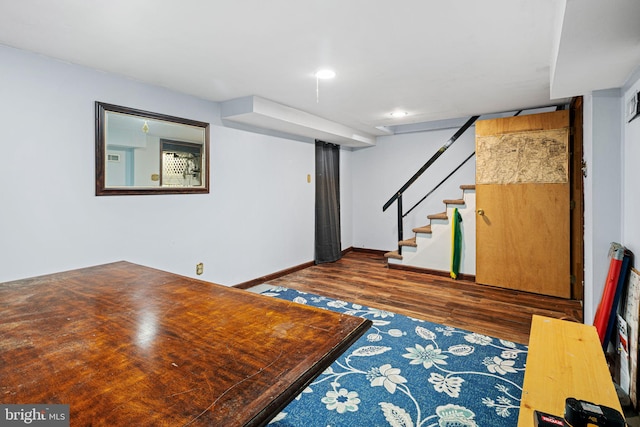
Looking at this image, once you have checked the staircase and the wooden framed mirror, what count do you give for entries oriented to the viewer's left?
1

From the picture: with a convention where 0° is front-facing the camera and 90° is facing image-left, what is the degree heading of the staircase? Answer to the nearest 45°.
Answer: approximately 90°

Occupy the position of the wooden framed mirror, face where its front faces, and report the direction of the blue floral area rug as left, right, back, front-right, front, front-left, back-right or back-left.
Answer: front

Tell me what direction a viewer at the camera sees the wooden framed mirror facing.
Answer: facing the viewer and to the right of the viewer

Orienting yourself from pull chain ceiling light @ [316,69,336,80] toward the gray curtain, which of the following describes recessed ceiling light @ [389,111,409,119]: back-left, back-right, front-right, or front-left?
front-right

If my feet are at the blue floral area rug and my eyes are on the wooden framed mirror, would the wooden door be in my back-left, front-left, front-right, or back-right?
back-right

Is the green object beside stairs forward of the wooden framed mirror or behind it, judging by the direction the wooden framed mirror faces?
forward

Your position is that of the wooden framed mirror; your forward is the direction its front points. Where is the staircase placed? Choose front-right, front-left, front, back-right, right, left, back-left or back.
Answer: front-left

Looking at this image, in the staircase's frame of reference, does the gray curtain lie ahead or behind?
ahead

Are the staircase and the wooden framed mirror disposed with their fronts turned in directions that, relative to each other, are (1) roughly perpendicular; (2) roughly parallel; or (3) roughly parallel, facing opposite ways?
roughly parallel, facing opposite ways

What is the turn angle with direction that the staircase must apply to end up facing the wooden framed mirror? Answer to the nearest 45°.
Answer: approximately 45° to its left

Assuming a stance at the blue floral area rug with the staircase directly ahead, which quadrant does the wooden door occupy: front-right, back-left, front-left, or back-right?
front-right

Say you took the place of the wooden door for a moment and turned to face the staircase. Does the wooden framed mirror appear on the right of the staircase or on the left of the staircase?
left

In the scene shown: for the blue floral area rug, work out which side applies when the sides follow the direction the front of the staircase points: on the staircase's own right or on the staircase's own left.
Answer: on the staircase's own left

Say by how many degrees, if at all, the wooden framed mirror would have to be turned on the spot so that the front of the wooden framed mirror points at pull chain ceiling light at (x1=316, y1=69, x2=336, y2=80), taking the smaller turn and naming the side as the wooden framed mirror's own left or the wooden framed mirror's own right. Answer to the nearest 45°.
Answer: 0° — it already faces it
